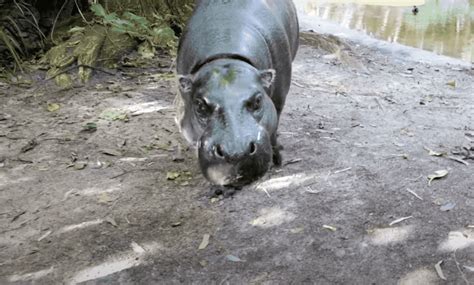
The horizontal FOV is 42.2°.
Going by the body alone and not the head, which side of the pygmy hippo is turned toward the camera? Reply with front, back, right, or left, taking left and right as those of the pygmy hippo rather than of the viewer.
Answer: front

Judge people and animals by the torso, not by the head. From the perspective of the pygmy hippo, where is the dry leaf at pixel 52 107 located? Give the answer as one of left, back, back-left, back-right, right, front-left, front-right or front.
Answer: back-right

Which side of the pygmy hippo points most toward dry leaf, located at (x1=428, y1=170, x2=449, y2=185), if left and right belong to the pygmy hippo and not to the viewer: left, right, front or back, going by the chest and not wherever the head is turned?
left

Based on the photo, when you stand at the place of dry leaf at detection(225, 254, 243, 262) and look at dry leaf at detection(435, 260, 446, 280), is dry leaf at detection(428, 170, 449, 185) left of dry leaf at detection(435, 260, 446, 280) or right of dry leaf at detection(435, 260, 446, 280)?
left

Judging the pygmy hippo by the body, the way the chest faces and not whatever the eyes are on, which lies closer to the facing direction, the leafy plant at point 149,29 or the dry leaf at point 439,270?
the dry leaf

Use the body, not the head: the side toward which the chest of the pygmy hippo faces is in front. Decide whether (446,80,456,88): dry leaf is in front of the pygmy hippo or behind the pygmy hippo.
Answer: behind

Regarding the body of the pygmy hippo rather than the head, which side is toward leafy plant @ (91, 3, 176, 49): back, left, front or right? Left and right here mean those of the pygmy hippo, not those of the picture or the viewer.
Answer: back

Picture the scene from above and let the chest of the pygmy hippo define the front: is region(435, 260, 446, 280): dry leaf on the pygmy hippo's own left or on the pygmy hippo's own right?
on the pygmy hippo's own left

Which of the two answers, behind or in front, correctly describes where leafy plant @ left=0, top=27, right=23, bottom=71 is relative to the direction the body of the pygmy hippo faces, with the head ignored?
behind
